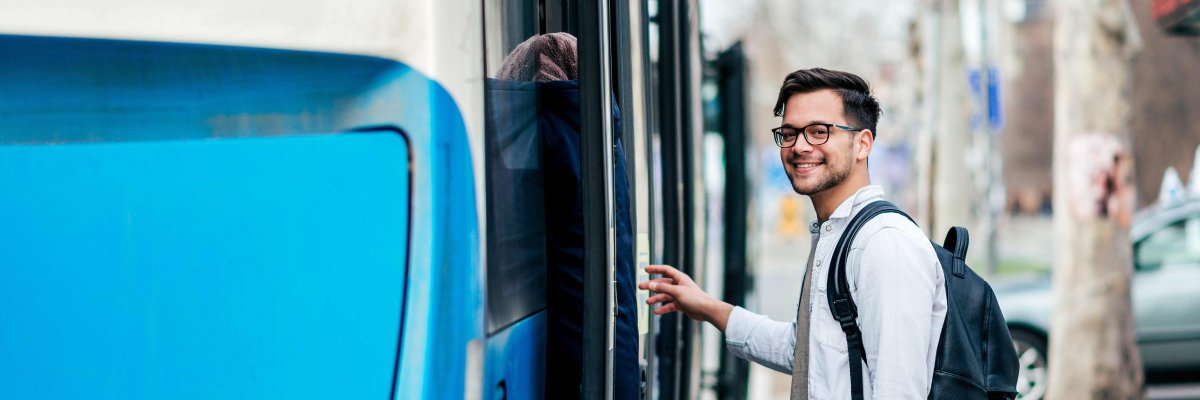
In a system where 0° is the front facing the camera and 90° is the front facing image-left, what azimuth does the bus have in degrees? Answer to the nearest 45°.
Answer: approximately 180°

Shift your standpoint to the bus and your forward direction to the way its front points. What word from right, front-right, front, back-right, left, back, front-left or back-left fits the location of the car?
front-right

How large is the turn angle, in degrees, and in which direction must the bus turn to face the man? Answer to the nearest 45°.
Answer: approximately 90° to its right

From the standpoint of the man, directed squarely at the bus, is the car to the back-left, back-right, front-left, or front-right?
back-right

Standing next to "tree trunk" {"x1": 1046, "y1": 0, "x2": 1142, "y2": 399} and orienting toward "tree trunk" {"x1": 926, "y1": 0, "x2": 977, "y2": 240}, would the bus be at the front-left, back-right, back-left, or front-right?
back-left

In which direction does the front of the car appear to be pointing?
to the viewer's left

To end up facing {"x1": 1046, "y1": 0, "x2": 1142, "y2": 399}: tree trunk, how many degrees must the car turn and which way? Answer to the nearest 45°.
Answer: approximately 90° to its left

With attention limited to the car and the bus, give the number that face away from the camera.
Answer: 1

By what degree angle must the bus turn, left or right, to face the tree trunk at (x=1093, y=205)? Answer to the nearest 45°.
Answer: approximately 45° to its right
